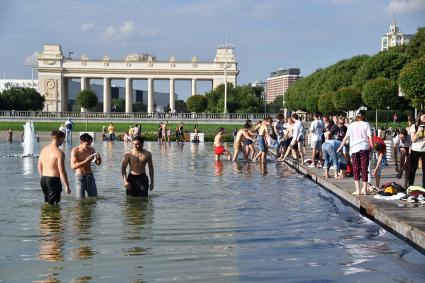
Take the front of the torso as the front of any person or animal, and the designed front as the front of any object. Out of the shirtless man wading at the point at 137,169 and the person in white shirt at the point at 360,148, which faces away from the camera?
the person in white shirt

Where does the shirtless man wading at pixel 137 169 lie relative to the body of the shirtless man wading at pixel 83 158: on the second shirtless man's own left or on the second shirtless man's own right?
on the second shirtless man's own left

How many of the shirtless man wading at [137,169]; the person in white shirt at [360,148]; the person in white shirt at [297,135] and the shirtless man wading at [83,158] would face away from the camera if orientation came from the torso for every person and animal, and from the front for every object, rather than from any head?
1

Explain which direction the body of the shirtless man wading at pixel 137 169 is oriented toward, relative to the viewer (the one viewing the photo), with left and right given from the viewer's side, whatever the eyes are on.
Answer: facing the viewer

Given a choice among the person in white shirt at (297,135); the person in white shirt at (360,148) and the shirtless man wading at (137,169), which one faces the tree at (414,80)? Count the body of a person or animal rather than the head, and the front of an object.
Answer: the person in white shirt at (360,148)

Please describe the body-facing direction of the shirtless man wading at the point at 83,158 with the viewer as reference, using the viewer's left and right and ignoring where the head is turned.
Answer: facing the viewer and to the right of the viewer

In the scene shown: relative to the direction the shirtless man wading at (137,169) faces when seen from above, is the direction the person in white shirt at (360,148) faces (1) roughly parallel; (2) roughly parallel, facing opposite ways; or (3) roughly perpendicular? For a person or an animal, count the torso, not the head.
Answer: roughly parallel, facing opposite ways
